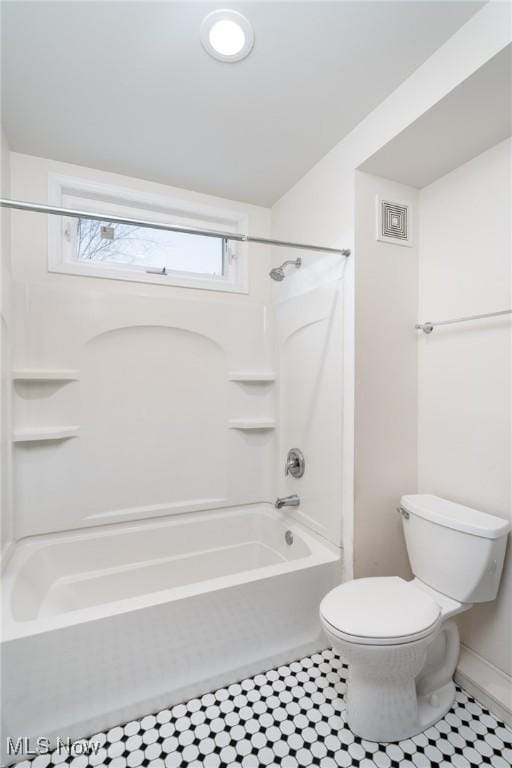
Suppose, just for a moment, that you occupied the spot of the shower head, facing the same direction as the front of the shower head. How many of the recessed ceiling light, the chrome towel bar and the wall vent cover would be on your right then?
0

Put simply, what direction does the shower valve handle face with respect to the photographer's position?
facing the viewer and to the left of the viewer

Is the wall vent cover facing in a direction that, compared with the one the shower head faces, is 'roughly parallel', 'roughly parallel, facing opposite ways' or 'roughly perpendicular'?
roughly perpendicular

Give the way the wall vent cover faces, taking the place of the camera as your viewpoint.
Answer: facing the viewer and to the right of the viewer

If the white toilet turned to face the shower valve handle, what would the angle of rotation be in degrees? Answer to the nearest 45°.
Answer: approximately 90° to its right

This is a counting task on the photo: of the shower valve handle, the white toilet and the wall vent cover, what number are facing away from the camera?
0

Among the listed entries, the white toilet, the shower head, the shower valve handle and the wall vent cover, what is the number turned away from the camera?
0

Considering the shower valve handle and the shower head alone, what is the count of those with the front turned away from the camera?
0

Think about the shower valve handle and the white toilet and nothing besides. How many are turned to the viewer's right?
0

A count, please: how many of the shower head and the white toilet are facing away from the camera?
0

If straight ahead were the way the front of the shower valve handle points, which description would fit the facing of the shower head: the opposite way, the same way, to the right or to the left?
the same way

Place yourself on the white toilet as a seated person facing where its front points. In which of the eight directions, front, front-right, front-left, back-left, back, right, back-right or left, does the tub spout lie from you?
right
